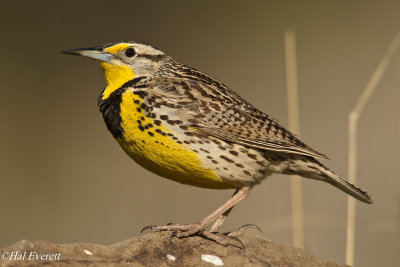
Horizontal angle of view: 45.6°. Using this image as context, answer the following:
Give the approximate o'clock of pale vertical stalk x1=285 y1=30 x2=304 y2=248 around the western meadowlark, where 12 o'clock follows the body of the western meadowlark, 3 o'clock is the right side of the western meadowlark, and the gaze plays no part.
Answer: The pale vertical stalk is roughly at 5 o'clock from the western meadowlark.

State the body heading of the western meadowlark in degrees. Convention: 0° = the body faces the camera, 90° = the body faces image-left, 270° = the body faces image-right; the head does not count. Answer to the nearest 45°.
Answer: approximately 90°
